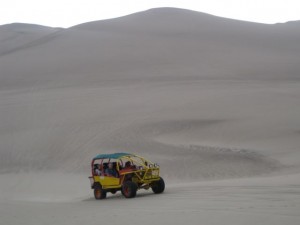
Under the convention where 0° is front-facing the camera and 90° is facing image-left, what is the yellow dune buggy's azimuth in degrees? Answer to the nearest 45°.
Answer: approximately 315°
